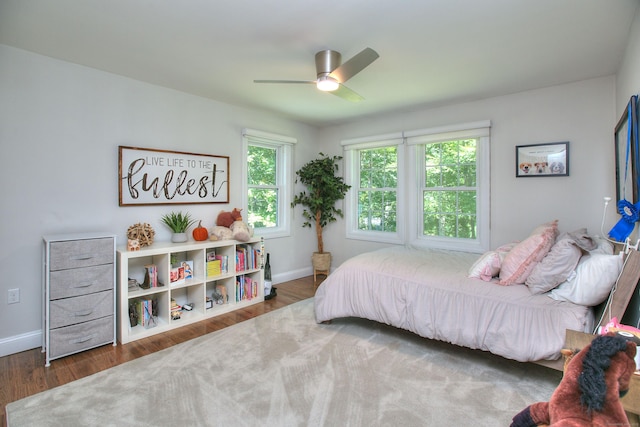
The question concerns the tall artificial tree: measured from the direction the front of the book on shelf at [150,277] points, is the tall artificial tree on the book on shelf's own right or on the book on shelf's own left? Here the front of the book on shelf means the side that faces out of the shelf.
on the book on shelf's own left

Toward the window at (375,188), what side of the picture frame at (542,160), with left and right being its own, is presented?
right

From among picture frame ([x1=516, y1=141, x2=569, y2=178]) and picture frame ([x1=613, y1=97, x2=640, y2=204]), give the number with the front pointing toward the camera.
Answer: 1

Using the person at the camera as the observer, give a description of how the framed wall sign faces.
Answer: facing the viewer and to the right of the viewer

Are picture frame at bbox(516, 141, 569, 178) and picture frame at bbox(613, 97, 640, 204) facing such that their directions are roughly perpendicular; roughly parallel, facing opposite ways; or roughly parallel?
roughly perpendicular

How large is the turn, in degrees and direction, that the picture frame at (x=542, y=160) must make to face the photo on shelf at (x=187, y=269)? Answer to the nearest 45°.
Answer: approximately 45° to its right

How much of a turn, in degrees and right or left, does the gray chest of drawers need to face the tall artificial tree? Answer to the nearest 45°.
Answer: approximately 45° to its left

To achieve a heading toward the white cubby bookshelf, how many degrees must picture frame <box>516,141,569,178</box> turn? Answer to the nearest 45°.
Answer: approximately 45° to its right

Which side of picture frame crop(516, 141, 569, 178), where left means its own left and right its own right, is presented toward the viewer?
front

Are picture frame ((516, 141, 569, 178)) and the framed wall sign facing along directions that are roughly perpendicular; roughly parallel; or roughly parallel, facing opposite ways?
roughly perpendicular

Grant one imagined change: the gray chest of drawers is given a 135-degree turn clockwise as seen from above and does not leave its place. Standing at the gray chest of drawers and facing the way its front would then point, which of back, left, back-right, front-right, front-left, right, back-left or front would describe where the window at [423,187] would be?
back

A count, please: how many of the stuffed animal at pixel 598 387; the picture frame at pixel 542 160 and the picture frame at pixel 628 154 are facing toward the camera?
1

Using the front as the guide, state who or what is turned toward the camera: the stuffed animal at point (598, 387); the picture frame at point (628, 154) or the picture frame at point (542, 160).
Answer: the picture frame at point (542, 160)

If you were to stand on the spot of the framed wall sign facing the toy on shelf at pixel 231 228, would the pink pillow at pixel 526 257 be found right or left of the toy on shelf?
right

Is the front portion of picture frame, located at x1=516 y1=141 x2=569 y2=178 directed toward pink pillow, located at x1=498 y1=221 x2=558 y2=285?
yes

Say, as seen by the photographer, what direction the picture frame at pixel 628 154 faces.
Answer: facing to the left of the viewer

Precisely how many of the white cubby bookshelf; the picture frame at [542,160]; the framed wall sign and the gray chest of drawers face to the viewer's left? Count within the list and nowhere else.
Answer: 0

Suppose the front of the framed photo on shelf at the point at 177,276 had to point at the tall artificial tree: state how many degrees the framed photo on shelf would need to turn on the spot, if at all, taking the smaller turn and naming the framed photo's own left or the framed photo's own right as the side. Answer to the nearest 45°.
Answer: approximately 90° to the framed photo's own left
